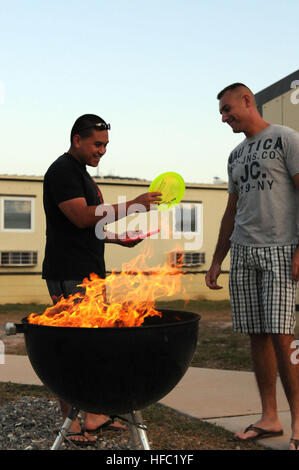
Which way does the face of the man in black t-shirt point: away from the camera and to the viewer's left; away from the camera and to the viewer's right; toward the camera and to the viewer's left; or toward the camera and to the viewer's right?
toward the camera and to the viewer's right

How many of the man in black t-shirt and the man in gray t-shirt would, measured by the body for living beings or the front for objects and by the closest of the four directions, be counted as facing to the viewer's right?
1

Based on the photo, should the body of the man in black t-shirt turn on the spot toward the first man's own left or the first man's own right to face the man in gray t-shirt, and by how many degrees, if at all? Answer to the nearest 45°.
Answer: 0° — they already face them

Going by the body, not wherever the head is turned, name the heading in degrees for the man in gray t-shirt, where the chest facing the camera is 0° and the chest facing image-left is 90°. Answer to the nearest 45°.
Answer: approximately 45°

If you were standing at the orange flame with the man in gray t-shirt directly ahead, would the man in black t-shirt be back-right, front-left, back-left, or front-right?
back-left

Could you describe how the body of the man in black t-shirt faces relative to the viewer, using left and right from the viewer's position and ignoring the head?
facing to the right of the viewer

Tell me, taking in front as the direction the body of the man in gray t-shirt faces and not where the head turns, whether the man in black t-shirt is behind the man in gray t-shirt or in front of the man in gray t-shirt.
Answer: in front

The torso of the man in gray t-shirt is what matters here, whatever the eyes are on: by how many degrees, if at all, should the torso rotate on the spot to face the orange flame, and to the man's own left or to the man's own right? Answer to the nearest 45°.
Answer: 0° — they already face it
